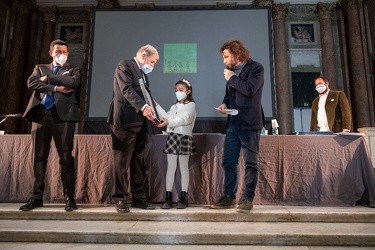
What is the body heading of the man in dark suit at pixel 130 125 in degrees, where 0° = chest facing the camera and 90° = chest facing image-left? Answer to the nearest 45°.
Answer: approximately 315°

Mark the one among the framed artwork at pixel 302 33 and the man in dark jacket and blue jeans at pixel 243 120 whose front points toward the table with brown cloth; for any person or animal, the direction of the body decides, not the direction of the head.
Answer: the framed artwork

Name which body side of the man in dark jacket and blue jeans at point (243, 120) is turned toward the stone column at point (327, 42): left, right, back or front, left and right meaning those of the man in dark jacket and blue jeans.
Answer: back

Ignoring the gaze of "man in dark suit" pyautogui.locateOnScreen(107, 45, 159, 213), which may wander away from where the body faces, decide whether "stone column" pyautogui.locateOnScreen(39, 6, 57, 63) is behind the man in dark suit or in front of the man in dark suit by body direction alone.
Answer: behind

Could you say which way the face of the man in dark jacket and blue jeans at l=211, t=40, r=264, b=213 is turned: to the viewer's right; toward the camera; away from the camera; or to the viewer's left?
to the viewer's left
